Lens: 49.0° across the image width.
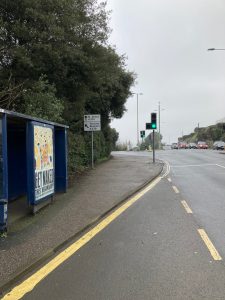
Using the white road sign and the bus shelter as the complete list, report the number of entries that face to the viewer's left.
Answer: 0

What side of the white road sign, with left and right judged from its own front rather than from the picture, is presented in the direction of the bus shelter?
front

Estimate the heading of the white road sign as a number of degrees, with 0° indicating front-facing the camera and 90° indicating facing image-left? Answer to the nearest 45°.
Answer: approximately 0°

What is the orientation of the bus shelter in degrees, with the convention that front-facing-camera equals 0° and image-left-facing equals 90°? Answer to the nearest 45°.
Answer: approximately 315°
